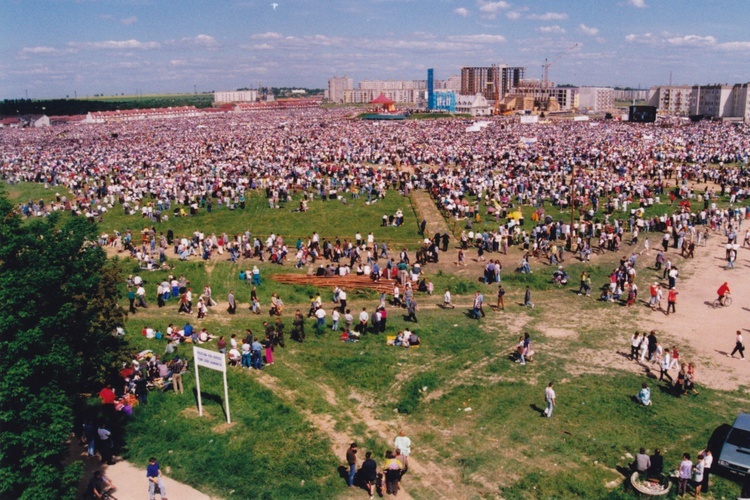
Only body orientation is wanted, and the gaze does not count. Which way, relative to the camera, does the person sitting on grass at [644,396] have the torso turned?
away from the camera

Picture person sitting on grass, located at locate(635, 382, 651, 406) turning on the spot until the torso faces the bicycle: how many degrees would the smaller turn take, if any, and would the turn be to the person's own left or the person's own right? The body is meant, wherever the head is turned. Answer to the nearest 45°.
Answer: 0° — they already face it

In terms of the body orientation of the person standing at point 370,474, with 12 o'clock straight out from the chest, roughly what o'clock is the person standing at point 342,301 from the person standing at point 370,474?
the person standing at point 342,301 is roughly at 12 o'clock from the person standing at point 370,474.

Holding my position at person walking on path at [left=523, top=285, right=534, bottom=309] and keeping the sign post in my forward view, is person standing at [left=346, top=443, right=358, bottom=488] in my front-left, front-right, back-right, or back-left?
front-left

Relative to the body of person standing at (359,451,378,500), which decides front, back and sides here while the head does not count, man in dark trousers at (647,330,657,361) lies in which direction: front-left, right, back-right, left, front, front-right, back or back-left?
front-right

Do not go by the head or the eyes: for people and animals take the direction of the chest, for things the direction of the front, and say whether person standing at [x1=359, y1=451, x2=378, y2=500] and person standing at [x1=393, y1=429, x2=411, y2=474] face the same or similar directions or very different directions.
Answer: same or similar directions

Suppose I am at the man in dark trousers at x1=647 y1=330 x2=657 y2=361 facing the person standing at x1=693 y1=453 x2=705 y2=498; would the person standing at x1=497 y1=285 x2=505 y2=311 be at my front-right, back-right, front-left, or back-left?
back-right

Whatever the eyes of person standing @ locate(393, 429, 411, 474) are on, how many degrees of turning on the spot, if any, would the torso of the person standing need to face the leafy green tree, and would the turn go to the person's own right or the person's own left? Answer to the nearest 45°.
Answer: approximately 90° to the person's own left

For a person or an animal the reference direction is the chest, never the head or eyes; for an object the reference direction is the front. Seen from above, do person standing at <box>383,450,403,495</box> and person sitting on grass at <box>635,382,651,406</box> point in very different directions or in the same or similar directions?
same or similar directions

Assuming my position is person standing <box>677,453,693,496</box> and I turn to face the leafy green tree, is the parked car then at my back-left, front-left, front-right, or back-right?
back-right

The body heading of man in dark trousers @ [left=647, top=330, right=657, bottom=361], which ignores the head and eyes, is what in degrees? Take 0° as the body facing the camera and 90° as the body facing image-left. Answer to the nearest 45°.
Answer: approximately 180°

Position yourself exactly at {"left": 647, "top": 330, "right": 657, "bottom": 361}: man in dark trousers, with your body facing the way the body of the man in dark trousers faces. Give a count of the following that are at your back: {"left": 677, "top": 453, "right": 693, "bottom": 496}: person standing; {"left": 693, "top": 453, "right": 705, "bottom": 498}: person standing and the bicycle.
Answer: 2

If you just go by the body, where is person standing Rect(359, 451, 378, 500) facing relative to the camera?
away from the camera

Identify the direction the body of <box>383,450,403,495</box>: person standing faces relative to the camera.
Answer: away from the camera

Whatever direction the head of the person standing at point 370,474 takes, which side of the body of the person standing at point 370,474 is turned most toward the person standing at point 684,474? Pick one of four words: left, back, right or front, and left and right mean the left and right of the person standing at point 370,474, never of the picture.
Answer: right
